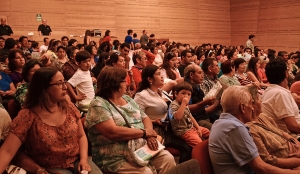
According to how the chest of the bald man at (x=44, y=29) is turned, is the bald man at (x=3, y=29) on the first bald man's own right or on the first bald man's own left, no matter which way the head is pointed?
on the first bald man's own right

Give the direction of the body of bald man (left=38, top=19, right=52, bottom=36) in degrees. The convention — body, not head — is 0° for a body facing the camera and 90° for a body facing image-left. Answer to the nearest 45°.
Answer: approximately 0°

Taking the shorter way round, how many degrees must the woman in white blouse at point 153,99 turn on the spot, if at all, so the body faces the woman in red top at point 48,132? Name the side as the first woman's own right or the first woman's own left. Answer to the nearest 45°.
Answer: approximately 90° to the first woman's own right

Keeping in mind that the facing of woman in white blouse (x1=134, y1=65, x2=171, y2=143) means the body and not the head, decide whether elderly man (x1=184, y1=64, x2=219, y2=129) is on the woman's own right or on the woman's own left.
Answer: on the woman's own left
